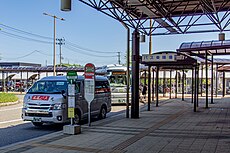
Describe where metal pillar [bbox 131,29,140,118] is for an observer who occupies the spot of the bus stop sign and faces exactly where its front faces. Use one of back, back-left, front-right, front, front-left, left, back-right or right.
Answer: back-left

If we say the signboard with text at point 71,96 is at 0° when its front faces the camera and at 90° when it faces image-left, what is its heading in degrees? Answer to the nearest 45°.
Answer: approximately 0°

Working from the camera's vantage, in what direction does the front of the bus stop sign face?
facing the viewer

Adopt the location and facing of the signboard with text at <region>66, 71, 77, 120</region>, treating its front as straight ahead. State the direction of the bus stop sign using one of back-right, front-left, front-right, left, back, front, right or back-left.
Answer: back-left

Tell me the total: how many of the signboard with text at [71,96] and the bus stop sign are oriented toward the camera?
2
